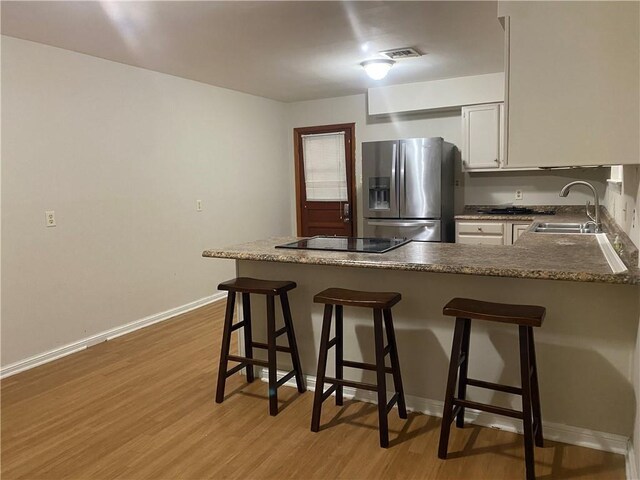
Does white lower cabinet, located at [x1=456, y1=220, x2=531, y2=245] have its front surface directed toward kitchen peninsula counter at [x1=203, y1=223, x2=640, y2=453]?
yes

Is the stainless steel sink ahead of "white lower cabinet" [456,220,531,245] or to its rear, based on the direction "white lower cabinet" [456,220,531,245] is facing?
ahead

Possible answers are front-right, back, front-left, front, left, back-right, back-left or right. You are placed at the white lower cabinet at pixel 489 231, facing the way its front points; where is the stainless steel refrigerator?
right

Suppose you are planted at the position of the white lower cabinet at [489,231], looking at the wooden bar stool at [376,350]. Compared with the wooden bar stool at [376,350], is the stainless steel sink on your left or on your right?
left

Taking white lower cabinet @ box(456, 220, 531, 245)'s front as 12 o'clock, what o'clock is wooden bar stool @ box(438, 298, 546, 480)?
The wooden bar stool is roughly at 12 o'clock from the white lower cabinet.

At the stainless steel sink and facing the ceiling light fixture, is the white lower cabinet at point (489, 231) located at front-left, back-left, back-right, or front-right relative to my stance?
front-right

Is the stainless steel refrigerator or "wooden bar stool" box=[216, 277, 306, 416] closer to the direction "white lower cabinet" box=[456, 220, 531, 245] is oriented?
the wooden bar stool

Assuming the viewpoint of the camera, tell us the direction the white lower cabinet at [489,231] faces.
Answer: facing the viewer

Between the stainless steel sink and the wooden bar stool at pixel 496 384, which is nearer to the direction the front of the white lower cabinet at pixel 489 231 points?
the wooden bar stool

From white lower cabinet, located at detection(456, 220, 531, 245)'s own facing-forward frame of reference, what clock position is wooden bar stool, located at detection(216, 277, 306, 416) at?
The wooden bar stool is roughly at 1 o'clock from the white lower cabinet.

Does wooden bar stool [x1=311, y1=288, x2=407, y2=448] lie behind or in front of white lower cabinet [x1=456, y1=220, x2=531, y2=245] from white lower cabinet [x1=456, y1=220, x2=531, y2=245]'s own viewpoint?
in front
